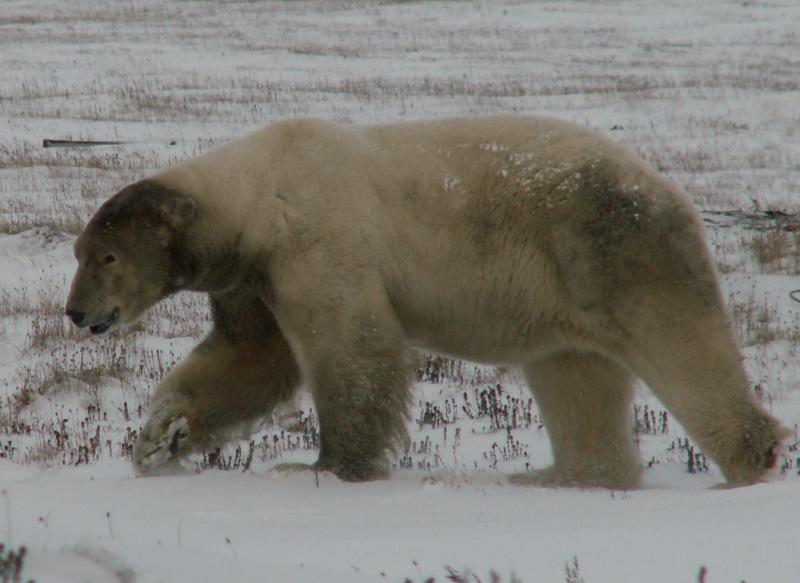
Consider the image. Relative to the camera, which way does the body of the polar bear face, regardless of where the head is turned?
to the viewer's left
